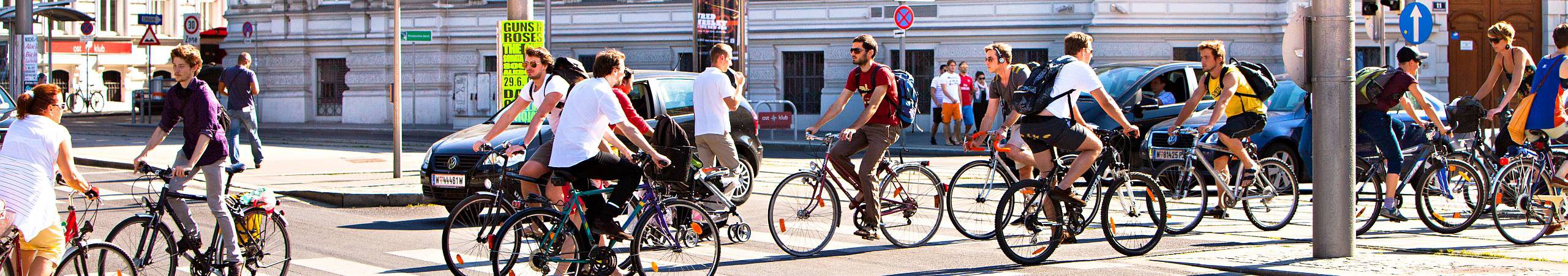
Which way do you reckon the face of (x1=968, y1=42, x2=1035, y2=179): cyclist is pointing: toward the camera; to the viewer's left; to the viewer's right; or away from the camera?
to the viewer's left

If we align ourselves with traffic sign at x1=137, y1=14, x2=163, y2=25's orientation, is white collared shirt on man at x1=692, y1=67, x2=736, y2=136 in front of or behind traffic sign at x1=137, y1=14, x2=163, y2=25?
in front

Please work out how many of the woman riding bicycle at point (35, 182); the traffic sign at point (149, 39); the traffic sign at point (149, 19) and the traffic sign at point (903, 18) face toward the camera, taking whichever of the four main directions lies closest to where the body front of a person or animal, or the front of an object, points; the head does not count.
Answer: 3

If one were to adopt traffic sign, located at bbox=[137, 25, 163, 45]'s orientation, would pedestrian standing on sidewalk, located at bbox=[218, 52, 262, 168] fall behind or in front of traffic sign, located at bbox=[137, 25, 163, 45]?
in front

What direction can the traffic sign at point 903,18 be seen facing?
toward the camera

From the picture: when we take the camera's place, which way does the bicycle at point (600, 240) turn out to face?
facing to the right of the viewer

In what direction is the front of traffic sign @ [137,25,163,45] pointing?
toward the camera

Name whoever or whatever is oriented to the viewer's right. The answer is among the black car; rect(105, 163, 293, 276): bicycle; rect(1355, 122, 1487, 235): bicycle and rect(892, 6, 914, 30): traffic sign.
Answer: rect(1355, 122, 1487, 235): bicycle

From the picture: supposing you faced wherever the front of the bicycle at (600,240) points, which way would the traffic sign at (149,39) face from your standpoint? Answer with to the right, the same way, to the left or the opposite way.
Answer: to the right

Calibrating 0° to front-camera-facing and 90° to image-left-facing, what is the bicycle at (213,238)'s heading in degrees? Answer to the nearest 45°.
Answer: approximately 45°

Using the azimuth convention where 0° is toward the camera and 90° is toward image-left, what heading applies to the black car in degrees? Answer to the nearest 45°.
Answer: approximately 45°
